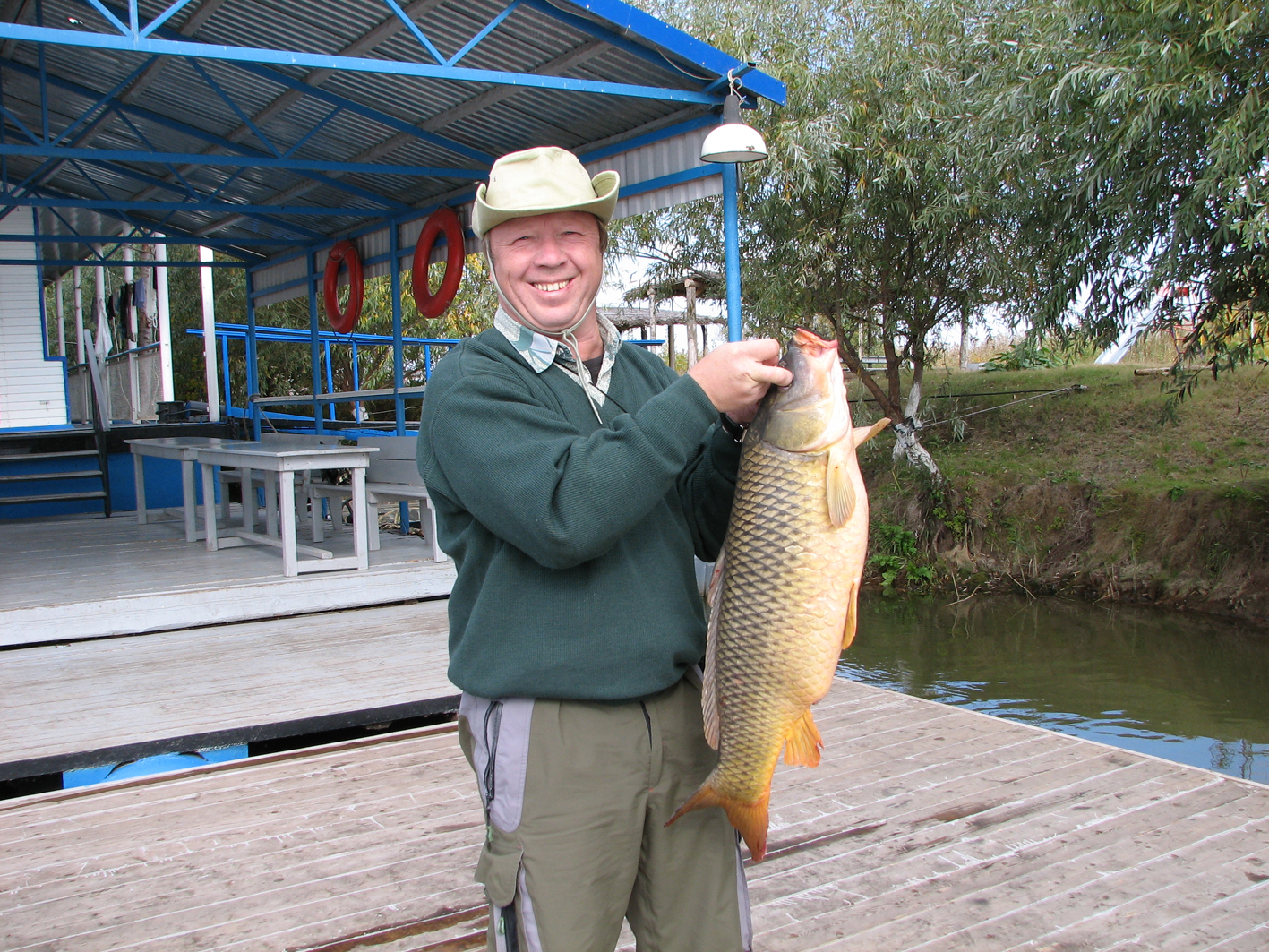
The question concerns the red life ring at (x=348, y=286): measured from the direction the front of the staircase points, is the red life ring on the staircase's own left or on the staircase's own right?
on the staircase's own left

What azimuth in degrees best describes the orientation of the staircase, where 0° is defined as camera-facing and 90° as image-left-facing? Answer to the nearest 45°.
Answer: approximately 0°

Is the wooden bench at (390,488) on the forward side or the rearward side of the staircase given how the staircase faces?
on the forward side

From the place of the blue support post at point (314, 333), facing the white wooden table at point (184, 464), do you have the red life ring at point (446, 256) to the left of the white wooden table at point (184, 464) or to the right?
left

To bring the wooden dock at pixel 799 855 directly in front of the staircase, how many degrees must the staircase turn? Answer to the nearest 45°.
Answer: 0° — it already faces it

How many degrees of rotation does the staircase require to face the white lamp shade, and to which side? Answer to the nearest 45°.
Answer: approximately 45° to its left

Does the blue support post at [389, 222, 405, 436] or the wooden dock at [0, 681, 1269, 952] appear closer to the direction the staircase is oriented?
the wooden dock

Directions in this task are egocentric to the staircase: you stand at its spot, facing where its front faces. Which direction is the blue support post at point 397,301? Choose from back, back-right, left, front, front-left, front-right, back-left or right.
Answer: front-left

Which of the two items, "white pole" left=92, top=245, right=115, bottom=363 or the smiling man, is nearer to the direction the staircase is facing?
the smiling man

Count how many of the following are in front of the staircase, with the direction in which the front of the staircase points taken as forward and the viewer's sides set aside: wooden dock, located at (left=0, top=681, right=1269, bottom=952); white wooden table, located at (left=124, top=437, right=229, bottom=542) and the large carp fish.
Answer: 3

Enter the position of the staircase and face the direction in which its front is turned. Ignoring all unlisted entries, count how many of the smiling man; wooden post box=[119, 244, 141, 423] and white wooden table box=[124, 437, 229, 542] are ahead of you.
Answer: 2

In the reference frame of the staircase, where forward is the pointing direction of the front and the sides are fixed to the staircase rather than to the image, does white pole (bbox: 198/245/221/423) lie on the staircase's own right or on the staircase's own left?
on the staircase's own left

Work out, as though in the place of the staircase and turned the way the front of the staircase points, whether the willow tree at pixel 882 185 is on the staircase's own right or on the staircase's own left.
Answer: on the staircase's own left

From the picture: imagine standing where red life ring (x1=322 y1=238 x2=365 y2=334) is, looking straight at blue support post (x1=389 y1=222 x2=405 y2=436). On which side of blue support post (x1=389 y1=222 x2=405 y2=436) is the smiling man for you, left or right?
right

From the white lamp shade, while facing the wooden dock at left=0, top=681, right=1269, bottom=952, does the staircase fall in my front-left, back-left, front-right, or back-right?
back-right
